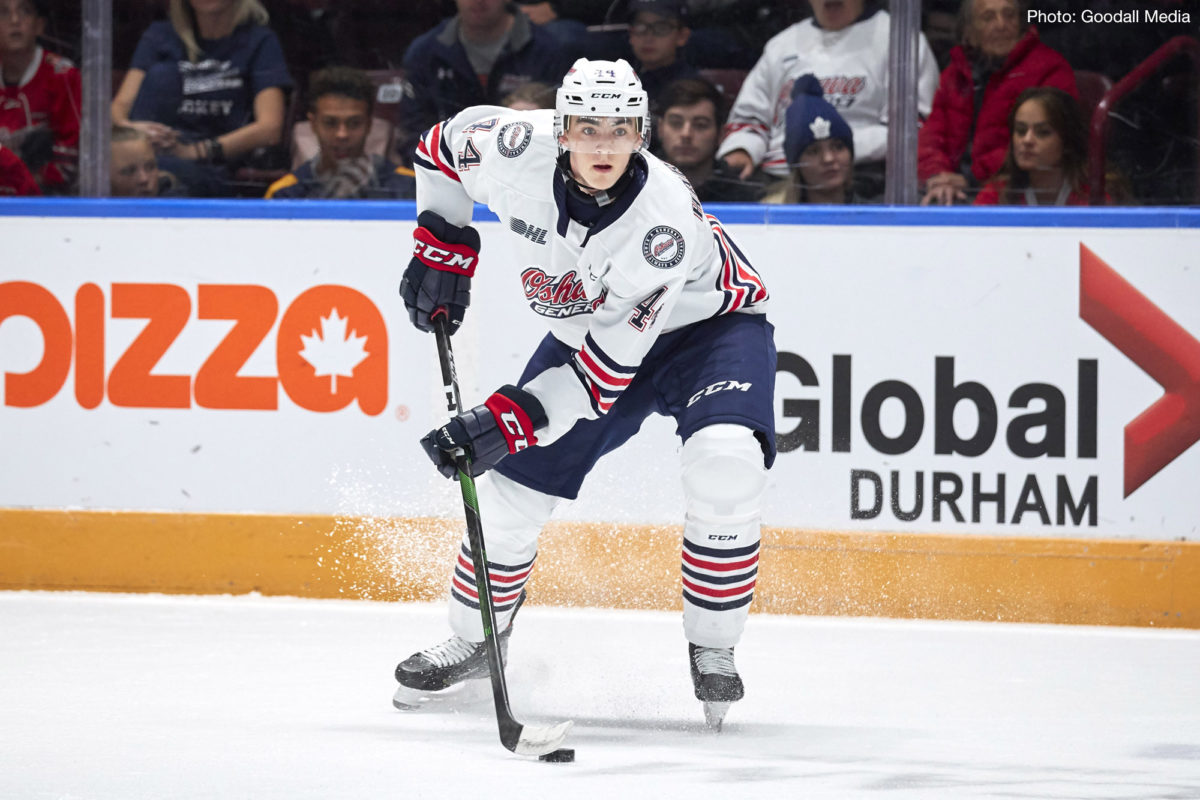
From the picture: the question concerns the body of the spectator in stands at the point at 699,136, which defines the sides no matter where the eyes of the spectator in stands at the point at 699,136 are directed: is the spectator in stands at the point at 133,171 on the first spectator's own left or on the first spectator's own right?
on the first spectator's own right

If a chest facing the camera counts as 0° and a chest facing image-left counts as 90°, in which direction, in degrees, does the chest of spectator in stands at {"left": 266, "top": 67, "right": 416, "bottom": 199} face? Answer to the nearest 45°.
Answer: approximately 0°

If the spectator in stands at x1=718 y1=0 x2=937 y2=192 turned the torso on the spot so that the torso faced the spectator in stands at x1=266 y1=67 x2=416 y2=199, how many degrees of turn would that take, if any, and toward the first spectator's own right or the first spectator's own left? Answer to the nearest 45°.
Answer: approximately 90° to the first spectator's own right
